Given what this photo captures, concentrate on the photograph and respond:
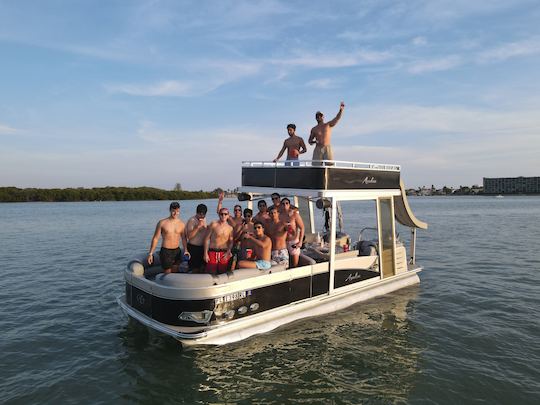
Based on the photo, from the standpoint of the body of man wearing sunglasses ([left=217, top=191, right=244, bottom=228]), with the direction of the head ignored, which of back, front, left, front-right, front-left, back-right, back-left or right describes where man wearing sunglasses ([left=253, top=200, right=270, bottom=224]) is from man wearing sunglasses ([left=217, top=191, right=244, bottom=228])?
front-left

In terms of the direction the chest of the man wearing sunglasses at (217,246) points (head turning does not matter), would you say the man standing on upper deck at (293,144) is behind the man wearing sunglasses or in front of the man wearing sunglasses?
behind

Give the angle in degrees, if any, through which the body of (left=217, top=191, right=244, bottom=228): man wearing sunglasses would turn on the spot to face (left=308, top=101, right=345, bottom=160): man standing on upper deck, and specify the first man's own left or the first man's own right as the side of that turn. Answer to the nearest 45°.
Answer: approximately 90° to the first man's own left

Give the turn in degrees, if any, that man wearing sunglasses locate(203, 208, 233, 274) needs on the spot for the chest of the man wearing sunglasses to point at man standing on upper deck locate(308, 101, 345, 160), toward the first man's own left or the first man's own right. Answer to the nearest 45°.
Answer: approximately 135° to the first man's own left

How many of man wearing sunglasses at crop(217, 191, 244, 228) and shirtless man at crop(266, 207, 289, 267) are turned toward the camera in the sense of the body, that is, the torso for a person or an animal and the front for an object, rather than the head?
2

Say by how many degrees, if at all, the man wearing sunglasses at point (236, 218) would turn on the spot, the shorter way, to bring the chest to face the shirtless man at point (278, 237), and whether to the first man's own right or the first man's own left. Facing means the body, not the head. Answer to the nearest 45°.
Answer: approximately 45° to the first man's own left

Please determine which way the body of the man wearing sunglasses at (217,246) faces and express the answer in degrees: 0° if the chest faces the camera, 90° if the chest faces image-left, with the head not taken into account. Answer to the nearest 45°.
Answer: approximately 0°

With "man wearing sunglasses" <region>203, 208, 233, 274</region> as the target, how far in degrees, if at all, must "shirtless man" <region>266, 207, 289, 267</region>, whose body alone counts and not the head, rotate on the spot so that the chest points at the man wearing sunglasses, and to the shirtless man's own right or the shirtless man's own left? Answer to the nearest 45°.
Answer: approximately 45° to the shirtless man's own right

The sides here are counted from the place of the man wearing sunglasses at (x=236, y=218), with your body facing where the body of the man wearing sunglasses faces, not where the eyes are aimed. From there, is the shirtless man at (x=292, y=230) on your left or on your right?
on your left
